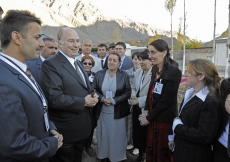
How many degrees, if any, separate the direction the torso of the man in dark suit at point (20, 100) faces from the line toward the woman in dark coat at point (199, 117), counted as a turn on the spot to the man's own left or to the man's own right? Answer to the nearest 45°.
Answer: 0° — they already face them

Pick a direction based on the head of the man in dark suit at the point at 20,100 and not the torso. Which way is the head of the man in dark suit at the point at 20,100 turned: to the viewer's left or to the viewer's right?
to the viewer's right

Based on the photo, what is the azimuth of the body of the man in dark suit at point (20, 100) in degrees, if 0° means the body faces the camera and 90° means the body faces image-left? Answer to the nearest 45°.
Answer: approximately 270°

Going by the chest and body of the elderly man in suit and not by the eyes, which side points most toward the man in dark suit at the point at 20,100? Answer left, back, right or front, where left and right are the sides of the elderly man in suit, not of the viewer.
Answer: right

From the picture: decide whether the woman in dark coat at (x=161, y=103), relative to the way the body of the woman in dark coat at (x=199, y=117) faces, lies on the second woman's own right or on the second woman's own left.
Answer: on the second woman's own right

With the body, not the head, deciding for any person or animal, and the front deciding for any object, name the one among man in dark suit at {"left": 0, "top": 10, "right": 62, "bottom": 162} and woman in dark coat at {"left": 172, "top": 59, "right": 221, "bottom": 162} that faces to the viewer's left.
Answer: the woman in dark coat

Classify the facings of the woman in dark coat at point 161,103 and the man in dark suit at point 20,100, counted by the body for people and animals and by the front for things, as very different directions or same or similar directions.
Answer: very different directions

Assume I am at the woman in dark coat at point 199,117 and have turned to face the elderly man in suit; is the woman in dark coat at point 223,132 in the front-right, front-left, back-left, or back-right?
back-left

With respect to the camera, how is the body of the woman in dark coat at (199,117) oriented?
to the viewer's left

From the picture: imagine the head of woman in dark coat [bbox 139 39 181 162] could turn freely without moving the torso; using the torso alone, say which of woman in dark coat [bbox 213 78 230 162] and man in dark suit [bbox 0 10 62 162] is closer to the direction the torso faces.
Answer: the man in dark suit

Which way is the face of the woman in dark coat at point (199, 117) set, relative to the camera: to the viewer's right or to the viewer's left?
to the viewer's left
